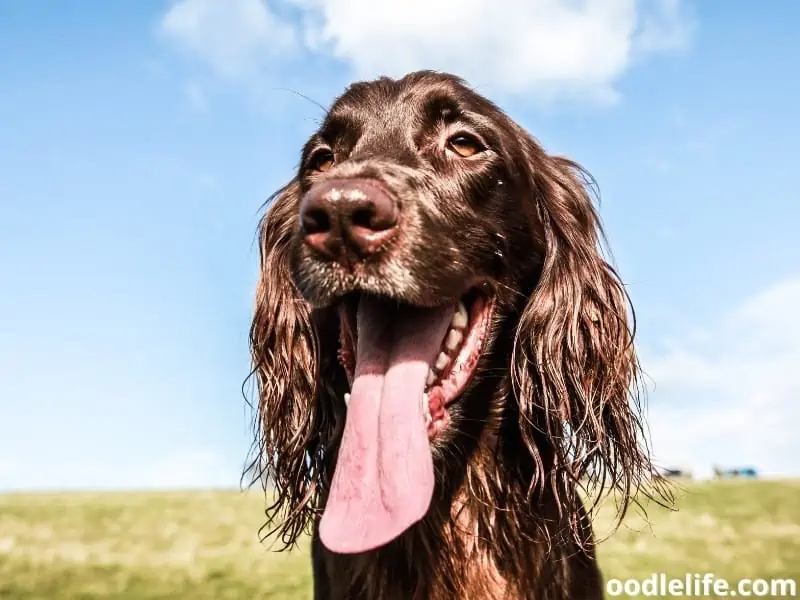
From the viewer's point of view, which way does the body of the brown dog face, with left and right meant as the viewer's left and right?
facing the viewer and to the left of the viewer
